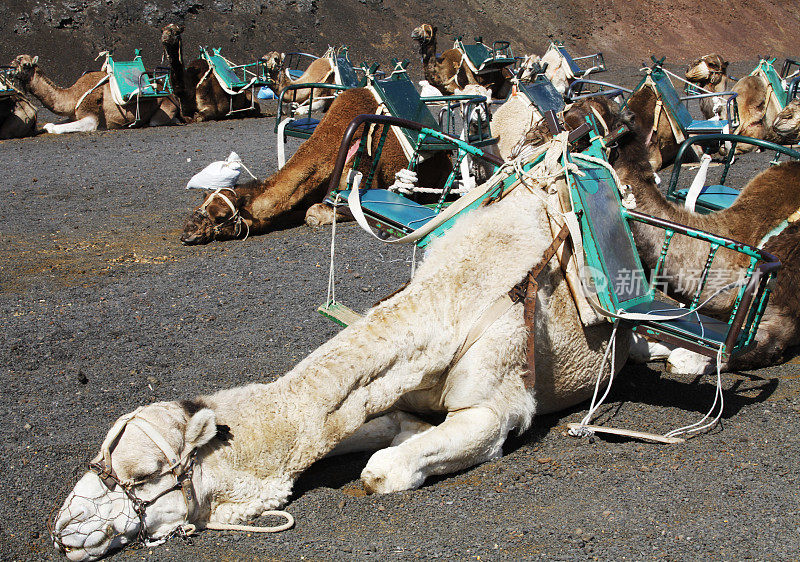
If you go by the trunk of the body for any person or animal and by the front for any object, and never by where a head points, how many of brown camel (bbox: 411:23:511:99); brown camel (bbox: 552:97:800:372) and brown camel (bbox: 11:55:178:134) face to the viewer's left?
3

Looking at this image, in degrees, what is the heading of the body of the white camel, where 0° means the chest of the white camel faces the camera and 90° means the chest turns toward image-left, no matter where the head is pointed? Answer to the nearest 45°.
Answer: approximately 45°

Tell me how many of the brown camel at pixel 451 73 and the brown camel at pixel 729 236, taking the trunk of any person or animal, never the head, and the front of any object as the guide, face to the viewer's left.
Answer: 2

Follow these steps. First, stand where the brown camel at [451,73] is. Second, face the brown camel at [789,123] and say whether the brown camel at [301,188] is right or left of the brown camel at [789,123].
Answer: right

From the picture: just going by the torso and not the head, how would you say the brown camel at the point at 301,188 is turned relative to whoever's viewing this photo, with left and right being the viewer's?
facing the viewer and to the left of the viewer

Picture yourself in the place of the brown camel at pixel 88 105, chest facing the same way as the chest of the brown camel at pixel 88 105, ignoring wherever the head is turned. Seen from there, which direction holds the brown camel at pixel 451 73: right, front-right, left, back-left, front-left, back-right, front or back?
back

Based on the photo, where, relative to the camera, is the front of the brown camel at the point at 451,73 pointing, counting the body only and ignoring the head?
to the viewer's left

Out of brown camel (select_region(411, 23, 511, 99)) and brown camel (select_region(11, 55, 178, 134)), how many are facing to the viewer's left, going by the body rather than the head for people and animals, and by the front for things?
2

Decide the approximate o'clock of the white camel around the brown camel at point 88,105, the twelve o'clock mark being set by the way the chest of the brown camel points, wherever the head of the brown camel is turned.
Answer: The white camel is roughly at 9 o'clock from the brown camel.

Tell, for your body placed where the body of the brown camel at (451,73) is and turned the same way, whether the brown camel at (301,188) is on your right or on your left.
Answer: on your left

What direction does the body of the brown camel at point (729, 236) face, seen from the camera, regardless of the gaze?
to the viewer's left

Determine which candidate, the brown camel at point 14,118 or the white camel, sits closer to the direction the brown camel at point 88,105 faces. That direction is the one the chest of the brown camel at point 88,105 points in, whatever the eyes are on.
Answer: the brown camel

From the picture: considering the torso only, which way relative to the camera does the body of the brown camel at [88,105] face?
to the viewer's left

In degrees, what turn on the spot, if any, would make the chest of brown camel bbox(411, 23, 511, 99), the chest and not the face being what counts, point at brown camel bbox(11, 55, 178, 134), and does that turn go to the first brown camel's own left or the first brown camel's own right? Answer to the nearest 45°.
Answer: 0° — it already faces it

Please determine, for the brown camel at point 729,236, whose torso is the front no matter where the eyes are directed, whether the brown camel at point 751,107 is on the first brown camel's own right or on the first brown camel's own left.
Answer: on the first brown camel's own right

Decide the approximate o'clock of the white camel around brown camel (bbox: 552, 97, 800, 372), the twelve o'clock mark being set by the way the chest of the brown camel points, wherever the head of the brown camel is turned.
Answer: The white camel is roughly at 10 o'clock from the brown camel.

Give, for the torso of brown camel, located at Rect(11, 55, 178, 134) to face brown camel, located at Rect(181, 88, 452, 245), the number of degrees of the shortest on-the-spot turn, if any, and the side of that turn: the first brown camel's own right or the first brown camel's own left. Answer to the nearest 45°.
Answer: approximately 90° to the first brown camel's own left

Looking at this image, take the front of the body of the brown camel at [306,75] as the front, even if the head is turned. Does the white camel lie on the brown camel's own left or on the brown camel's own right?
on the brown camel's own left
